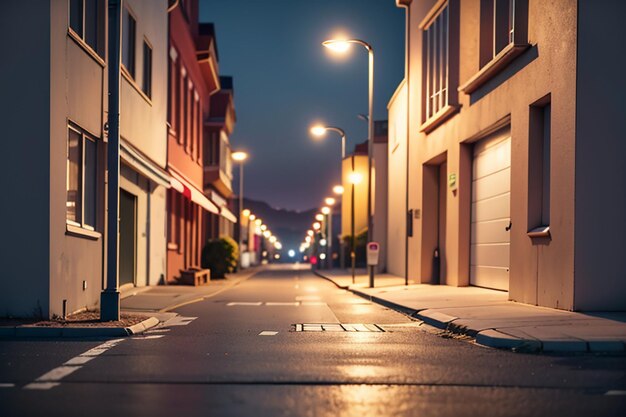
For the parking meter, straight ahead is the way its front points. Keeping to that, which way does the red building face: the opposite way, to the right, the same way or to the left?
to the left

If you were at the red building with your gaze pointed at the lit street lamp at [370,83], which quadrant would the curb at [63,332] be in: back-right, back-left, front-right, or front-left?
front-right

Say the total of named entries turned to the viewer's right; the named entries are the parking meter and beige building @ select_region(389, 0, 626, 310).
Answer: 0

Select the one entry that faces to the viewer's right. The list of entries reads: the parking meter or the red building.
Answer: the red building

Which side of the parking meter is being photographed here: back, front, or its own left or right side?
front

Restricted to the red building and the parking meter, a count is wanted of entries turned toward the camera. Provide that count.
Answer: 1

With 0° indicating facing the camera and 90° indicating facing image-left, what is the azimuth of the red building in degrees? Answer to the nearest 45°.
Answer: approximately 270°

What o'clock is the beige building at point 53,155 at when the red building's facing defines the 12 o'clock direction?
The beige building is roughly at 3 o'clock from the red building.

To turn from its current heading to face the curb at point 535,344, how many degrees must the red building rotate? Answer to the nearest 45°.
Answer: approximately 90° to its right

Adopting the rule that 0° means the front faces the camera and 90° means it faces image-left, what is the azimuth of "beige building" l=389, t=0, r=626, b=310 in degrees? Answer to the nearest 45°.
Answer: approximately 45°

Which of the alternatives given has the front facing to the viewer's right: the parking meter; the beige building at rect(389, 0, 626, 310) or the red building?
the red building
